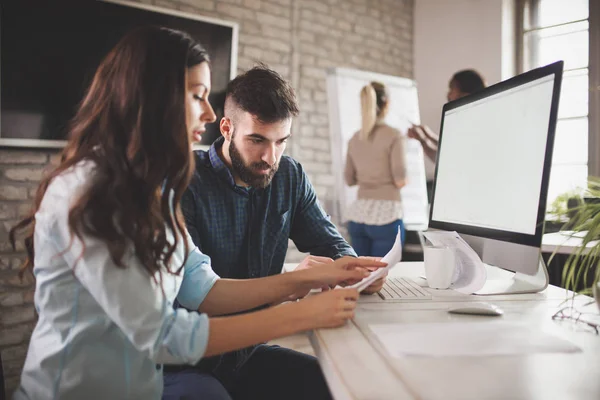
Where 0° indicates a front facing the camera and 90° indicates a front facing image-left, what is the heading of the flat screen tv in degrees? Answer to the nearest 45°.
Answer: approximately 315°

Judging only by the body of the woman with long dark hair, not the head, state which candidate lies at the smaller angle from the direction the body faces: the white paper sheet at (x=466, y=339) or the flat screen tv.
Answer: the white paper sheet

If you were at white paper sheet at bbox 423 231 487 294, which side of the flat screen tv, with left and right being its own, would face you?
front

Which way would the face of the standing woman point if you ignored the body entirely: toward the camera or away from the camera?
away from the camera

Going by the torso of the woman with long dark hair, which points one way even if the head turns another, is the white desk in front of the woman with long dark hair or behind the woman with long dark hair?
in front

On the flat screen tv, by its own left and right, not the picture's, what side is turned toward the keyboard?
front

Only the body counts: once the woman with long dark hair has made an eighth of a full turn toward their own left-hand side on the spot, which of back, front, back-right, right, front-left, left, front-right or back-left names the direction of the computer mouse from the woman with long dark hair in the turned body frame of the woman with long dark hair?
front-right

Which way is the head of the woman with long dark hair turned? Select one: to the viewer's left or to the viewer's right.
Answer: to the viewer's right

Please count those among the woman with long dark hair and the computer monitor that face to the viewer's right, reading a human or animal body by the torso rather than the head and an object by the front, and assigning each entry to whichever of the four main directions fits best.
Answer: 1

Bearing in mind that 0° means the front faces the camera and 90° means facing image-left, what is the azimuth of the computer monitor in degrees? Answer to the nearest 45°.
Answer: approximately 45°

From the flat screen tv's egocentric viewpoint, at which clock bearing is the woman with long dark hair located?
The woman with long dark hair is roughly at 1 o'clock from the flat screen tv.

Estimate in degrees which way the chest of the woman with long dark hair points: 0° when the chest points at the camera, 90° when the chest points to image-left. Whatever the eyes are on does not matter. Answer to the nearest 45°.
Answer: approximately 270°

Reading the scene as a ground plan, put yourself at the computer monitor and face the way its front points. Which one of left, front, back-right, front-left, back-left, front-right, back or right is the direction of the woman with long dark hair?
front

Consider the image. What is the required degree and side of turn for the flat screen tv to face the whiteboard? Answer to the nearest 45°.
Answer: approximately 45° to its left

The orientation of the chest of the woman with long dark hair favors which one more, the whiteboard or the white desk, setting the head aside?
the white desk
